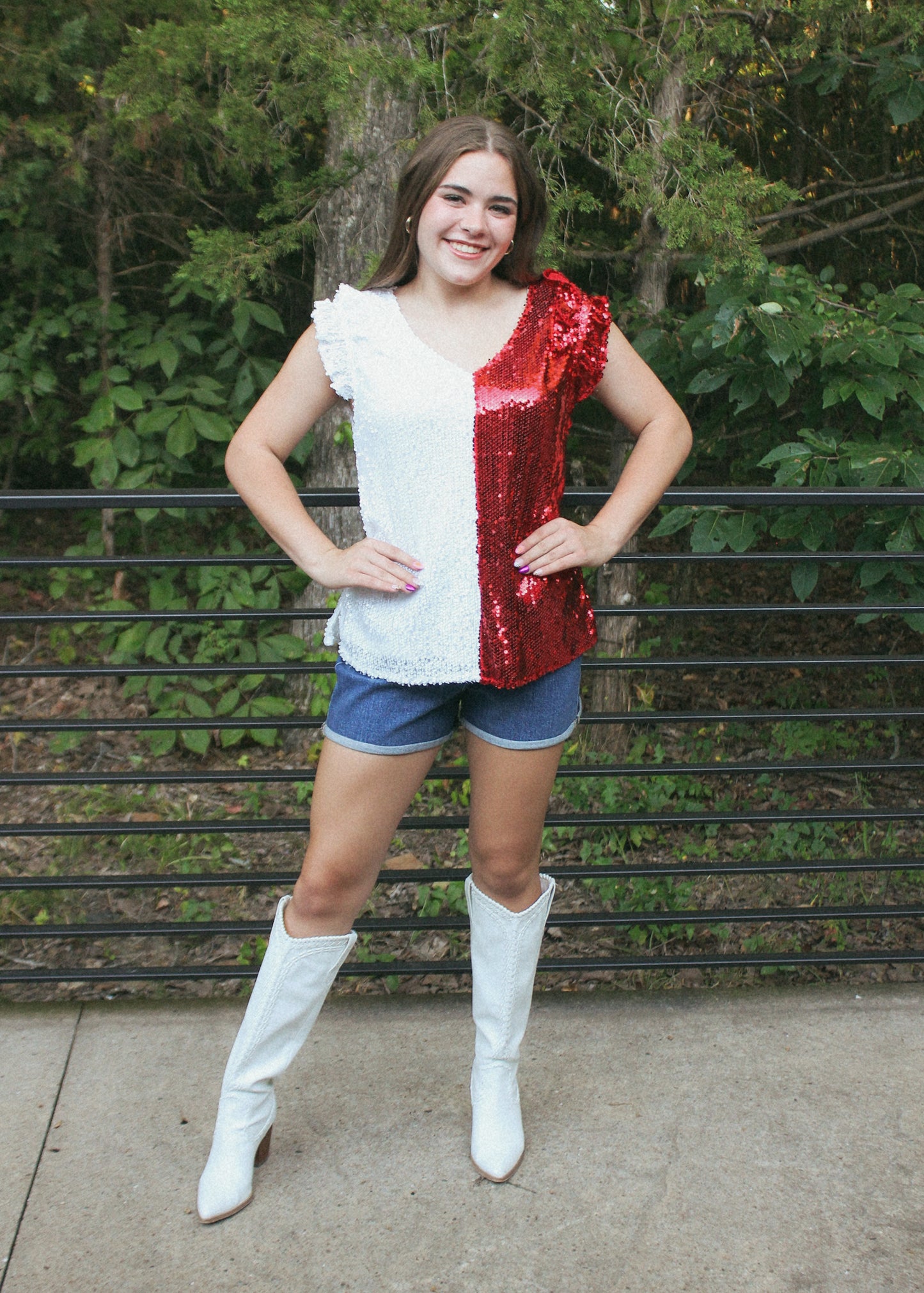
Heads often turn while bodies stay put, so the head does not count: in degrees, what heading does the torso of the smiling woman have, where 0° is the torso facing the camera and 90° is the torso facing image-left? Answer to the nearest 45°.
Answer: approximately 0°

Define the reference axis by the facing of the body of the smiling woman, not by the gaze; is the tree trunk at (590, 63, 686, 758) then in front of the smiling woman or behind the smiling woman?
behind

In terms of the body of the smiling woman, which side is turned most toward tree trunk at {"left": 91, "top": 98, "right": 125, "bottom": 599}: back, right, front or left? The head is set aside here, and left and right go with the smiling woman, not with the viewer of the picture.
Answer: back

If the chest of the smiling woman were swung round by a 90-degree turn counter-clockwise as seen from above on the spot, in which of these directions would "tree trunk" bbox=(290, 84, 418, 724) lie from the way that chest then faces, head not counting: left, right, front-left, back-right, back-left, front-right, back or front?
left
